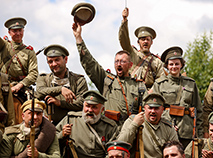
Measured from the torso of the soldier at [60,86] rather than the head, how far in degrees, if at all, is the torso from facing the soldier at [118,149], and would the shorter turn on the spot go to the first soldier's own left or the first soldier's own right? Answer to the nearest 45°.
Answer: approximately 45° to the first soldier's own left

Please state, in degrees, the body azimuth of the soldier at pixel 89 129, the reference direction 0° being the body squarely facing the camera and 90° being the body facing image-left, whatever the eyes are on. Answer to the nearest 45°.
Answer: approximately 0°

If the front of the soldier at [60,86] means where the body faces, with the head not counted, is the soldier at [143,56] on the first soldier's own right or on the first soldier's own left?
on the first soldier's own left

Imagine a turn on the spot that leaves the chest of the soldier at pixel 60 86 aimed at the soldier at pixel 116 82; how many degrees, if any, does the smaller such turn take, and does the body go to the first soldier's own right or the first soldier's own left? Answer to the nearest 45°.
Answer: approximately 90° to the first soldier's own left
